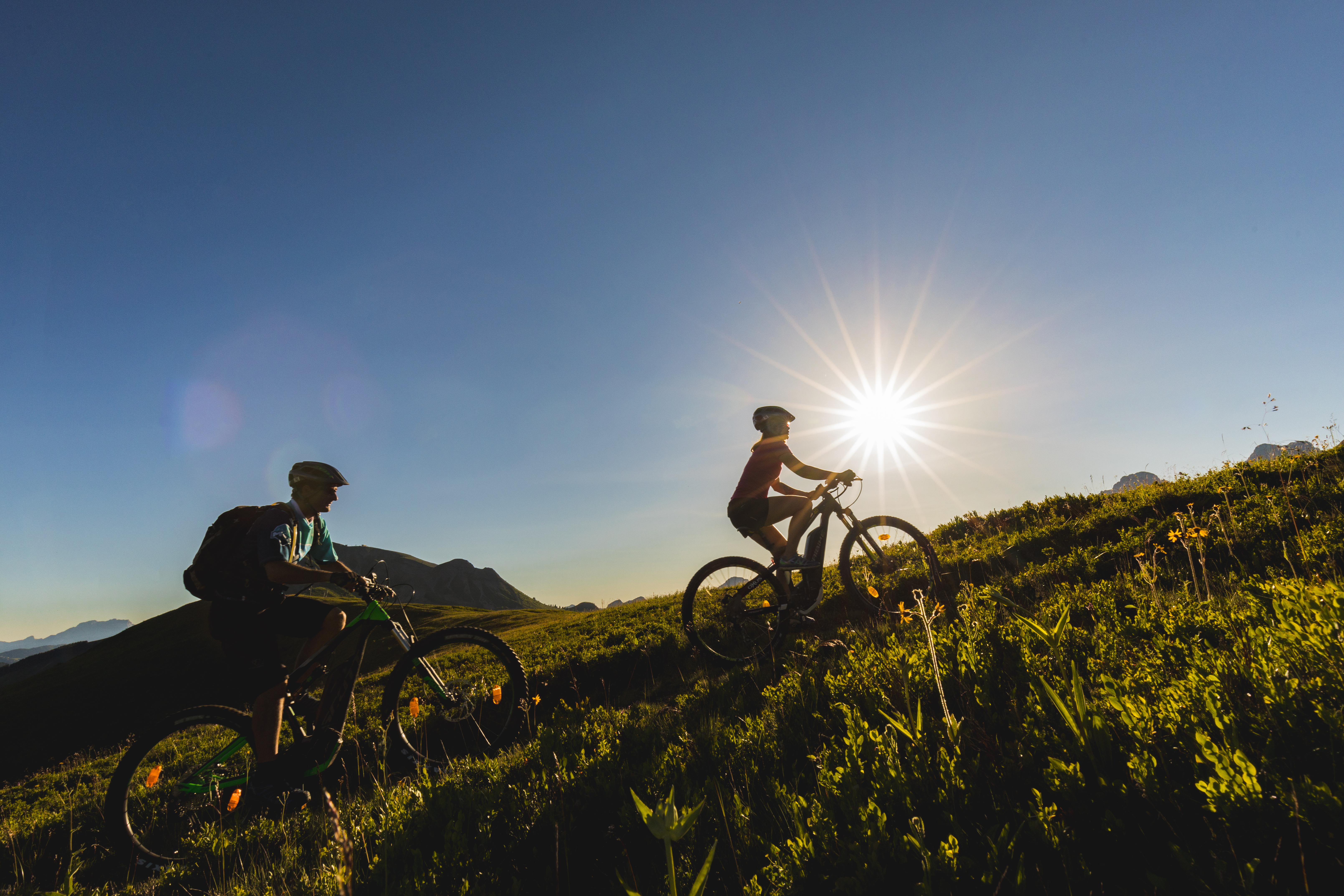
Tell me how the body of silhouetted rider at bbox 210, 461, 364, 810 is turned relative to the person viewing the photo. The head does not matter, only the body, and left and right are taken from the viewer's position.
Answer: facing to the right of the viewer

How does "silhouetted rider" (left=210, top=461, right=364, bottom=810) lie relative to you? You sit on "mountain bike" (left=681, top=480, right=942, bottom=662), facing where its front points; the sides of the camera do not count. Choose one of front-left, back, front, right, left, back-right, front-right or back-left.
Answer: back-right

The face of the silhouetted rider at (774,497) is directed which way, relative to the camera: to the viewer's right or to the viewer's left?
to the viewer's right

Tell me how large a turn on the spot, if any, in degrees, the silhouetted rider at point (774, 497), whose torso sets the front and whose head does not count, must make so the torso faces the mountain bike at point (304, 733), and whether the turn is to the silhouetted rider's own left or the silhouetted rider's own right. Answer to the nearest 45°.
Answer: approximately 135° to the silhouetted rider's own right

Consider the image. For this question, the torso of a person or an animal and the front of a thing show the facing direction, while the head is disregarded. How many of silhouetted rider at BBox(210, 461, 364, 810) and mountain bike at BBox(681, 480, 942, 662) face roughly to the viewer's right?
2

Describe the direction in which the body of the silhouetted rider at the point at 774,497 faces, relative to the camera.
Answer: to the viewer's right

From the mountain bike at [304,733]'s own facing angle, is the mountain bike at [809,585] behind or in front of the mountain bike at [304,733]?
in front

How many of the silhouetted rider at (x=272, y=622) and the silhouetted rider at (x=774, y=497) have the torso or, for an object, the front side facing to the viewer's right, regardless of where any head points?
2

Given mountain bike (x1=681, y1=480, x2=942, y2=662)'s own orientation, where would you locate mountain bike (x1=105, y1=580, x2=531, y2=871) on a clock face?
mountain bike (x1=105, y1=580, x2=531, y2=871) is roughly at 5 o'clock from mountain bike (x1=681, y1=480, x2=942, y2=662).

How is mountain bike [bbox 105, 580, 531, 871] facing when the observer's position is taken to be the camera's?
facing to the right of the viewer

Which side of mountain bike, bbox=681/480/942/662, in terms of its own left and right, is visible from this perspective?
right
